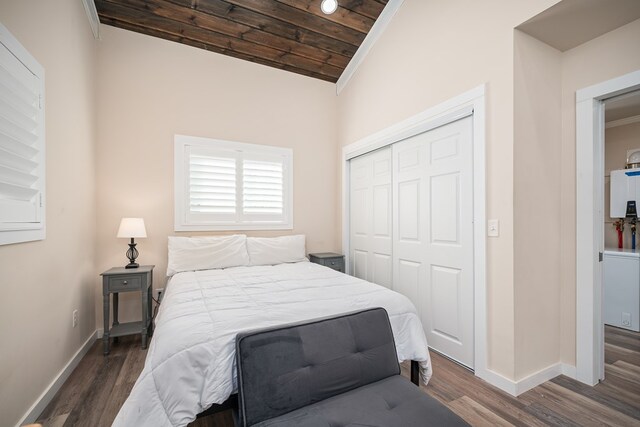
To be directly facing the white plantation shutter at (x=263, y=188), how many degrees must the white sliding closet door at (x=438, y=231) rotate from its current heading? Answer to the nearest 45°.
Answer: approximately 45° to its right

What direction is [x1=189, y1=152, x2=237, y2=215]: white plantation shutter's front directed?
toward the camera

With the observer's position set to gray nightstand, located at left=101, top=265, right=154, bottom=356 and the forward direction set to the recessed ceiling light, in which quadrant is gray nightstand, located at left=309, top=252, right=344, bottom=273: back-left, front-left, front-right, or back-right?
front-left

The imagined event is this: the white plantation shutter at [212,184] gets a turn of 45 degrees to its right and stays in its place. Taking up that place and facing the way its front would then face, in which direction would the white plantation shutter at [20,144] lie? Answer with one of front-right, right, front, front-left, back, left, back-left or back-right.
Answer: front

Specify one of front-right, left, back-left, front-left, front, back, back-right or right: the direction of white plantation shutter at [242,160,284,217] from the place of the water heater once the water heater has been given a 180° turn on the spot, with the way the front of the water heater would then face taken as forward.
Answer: back-left

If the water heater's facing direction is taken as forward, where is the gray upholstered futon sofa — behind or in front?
in front

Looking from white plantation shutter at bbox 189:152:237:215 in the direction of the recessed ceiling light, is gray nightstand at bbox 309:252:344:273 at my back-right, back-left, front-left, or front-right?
front-left

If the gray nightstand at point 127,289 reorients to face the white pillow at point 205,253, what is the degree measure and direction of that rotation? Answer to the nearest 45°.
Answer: approximately 90° to its left

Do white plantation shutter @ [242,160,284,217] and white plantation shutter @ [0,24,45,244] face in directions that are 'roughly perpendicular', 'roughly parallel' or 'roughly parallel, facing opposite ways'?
roughly perpendicular

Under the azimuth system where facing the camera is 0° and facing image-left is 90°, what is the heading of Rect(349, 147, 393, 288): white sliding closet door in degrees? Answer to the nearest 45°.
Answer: approximately 45°

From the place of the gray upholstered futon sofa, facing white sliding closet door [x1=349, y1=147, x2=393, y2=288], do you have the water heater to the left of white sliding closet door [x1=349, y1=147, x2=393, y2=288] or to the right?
right

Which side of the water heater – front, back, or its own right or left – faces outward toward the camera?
front

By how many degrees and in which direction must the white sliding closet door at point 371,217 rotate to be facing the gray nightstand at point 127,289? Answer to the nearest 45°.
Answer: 0° — it already faces it

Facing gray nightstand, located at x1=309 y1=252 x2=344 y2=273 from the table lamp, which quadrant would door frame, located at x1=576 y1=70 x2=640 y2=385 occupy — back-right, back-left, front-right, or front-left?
front-right

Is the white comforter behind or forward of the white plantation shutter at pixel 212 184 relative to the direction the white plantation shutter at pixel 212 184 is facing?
forward

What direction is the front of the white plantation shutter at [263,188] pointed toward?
toward the camera

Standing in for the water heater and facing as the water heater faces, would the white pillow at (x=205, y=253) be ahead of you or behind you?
ahead

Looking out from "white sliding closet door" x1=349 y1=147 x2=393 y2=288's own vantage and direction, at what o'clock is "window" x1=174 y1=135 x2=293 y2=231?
The window is roughly at 1 o'clock from the white sliding closet door.

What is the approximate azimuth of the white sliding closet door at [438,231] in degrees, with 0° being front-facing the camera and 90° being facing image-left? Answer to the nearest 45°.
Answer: approximately 45°
